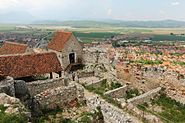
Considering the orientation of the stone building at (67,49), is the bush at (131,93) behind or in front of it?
in front

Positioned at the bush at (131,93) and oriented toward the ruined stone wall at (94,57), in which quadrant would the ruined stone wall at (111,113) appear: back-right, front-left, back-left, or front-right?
back-left

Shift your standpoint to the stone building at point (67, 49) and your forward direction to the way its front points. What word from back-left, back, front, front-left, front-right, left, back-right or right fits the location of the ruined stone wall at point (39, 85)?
front-right

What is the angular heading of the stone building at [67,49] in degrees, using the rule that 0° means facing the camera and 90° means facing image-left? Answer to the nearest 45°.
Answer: approximately 315°

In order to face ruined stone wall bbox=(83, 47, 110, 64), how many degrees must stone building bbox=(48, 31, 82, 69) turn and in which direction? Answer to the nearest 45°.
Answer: approximately 45° to its left

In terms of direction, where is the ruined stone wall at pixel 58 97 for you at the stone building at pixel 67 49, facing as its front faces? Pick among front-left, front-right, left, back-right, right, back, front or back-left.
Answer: front-right

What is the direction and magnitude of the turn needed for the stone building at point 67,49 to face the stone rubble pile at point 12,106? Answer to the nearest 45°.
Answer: approximately 45° to its right

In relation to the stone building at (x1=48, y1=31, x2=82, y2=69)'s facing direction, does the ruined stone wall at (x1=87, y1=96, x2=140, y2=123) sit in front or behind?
in front
